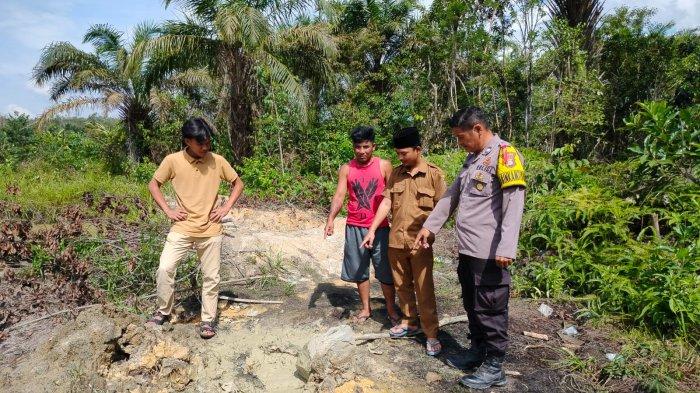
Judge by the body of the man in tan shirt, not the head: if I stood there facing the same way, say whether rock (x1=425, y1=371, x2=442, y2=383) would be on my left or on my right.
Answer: on my left

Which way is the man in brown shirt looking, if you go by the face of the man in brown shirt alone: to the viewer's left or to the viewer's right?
to the viewer's left

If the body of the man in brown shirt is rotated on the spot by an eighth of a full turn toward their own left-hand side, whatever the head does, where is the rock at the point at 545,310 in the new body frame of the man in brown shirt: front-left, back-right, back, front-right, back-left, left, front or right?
back-left

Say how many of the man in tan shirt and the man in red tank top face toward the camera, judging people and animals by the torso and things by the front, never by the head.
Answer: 2

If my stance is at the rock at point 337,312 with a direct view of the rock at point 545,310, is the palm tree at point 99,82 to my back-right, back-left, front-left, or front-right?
back-left

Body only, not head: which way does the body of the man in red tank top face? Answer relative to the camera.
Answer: toward the camera

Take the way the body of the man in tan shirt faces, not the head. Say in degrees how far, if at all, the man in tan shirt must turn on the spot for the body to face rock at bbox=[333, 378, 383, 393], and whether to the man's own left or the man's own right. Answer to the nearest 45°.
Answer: approximately 45° to the man's own left

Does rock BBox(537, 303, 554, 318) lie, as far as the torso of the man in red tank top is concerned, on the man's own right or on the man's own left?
on the man's own left

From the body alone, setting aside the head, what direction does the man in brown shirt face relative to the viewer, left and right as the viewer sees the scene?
facing the viewer and to the left of the viewer

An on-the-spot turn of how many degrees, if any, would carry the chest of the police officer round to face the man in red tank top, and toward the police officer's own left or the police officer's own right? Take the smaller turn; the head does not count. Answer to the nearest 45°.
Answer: approximately 90° to the police officer's own right

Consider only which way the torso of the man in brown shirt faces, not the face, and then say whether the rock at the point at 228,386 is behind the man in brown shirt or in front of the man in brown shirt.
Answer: in front

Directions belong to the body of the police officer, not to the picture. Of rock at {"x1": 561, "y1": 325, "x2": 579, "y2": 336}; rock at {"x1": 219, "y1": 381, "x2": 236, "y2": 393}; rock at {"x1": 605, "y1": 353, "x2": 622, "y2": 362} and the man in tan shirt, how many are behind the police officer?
2
